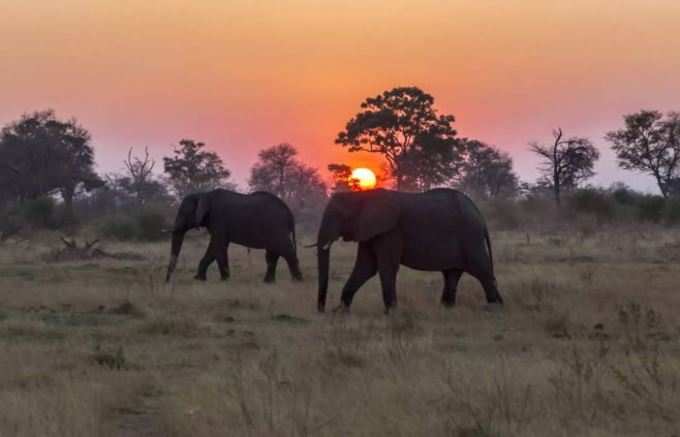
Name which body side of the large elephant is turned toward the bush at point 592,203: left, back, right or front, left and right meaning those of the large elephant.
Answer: right

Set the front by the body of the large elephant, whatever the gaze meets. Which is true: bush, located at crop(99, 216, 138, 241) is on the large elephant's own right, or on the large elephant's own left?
on the large elephant's own right

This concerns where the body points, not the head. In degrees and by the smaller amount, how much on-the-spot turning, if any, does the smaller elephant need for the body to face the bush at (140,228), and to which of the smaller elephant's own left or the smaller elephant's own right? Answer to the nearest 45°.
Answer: approximately 90° to the smaller elephant's own right

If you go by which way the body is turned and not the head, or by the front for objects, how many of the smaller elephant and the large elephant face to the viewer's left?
2

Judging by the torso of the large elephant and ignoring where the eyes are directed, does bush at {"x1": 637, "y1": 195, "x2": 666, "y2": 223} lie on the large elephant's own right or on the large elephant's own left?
on the large elephant's own right

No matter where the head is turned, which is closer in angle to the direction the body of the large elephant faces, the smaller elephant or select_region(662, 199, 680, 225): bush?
the smaller elephant

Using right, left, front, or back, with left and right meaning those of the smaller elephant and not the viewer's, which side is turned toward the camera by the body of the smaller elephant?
left

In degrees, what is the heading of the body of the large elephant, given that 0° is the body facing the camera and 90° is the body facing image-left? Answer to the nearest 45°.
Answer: approximately 90°

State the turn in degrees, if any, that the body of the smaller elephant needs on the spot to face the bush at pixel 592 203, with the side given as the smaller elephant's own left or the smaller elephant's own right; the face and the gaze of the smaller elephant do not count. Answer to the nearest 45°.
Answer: approximately 135° to the smaller elephant's own right
